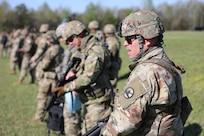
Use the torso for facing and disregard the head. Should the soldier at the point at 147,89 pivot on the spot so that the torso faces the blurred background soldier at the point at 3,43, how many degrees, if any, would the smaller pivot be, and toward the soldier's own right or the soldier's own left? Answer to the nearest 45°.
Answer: approximately 45° to the soldier's own right

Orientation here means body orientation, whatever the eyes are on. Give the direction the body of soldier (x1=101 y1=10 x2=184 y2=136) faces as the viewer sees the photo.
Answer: to the viewer's left

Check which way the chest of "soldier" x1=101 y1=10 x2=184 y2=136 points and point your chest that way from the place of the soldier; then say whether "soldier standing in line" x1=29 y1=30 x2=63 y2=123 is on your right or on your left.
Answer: on your right

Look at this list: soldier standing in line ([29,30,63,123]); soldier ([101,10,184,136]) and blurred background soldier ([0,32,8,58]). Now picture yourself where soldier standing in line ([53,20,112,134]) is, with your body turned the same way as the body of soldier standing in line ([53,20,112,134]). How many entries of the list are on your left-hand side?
1

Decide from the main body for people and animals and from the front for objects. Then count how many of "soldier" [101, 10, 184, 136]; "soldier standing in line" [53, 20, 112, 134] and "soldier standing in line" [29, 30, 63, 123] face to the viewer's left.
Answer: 3

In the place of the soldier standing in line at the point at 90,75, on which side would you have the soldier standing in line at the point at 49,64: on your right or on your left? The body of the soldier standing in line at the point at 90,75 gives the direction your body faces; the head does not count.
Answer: on your right

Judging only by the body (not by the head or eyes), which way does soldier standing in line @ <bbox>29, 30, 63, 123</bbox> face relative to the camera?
to the viewer's left

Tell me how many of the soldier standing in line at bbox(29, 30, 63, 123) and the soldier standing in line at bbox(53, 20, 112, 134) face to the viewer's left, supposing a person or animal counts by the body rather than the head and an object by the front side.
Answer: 2

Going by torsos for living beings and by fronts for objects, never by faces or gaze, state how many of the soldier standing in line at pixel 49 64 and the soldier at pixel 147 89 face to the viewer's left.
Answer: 2

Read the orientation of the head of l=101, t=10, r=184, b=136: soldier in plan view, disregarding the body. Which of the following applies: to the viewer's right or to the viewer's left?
to the viewer's left

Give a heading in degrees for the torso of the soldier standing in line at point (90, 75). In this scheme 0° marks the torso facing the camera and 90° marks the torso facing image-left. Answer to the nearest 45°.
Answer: approximately 90°

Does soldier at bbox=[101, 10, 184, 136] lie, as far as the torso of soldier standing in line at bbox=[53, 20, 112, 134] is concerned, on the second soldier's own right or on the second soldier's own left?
on the second soldier's own left
